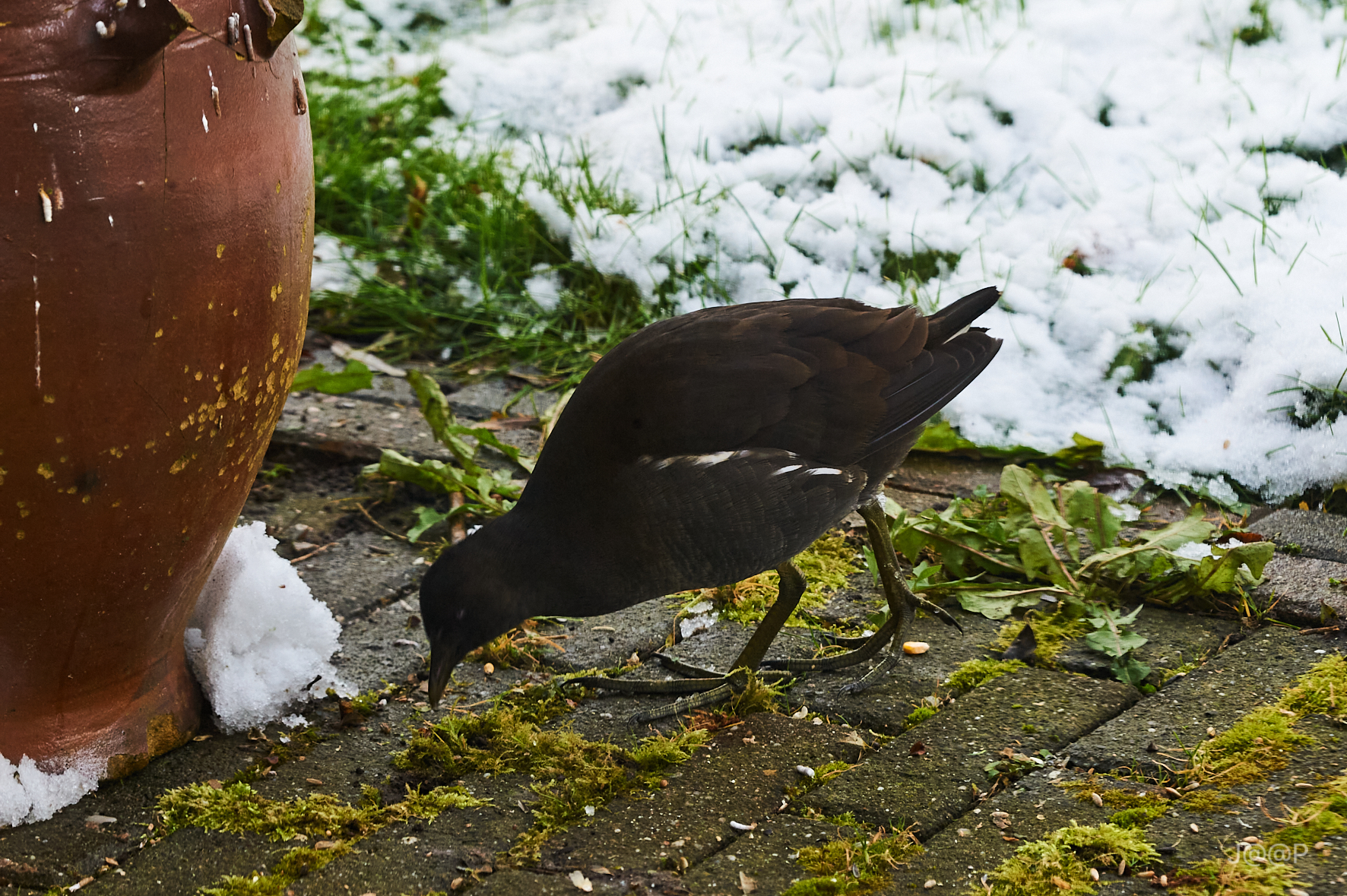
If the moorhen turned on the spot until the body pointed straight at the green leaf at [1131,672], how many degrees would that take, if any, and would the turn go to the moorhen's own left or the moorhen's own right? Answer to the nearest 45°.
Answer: approximately 180°

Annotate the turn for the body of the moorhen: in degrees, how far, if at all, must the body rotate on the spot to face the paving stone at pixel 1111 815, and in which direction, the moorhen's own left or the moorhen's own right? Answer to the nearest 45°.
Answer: approximately 135° to the moorhen's own left

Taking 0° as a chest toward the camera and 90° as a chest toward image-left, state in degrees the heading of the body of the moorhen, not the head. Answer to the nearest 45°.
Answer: approximately 90°

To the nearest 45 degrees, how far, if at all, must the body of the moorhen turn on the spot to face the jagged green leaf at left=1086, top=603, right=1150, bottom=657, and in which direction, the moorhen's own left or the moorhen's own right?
approximately 180°

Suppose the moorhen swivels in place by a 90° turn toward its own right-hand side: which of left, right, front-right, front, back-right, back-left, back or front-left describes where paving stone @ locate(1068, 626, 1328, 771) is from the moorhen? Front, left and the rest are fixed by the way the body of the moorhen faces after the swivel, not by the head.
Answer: right

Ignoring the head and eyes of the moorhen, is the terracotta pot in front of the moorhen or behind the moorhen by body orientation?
in front

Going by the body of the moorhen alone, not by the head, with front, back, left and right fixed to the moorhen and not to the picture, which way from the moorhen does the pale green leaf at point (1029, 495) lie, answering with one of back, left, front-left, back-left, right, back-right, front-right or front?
back-right

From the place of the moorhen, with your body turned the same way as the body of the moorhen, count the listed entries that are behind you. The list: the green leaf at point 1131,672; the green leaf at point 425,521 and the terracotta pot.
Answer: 1
